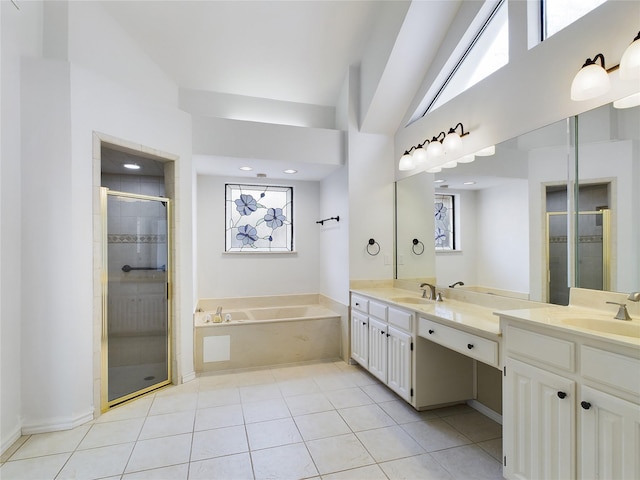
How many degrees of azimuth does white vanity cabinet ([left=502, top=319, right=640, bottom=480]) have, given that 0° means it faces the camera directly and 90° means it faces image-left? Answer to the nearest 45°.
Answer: approximately 45°

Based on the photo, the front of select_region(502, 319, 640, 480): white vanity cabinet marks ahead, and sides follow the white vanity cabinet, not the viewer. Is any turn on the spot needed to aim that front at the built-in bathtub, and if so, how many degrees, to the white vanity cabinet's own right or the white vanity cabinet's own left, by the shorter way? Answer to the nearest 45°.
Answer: approximately 45° to the white vanity cabinet's own right
